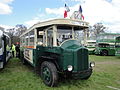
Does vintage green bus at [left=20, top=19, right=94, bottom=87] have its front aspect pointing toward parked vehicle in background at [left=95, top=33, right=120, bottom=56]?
no

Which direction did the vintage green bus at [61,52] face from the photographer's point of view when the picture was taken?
facing the viewer and to the right of the viewer
